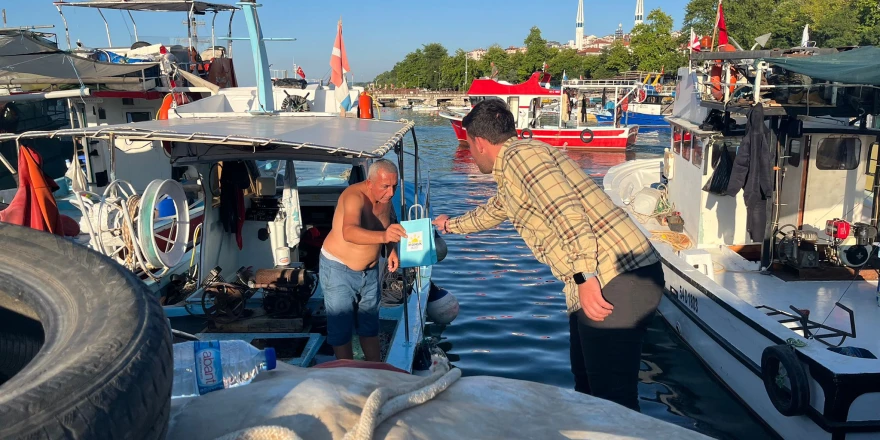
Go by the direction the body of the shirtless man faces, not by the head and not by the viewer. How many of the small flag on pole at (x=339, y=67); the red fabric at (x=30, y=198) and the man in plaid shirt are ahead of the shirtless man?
1

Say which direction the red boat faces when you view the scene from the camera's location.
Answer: facing to the left of the viewer

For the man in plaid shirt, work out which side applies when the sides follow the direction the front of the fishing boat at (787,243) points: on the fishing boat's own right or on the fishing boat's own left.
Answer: on the fishing boat's own left

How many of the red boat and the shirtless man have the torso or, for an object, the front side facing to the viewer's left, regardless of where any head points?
1

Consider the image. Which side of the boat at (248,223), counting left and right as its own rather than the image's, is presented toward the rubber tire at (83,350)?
back

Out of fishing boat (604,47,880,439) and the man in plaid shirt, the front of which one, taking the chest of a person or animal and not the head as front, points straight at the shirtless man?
the man in plaid shirt

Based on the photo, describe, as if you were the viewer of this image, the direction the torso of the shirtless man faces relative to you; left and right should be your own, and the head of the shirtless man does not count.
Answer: facing the viewer and to the right of the viewer

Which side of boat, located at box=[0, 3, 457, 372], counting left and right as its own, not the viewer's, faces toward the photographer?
back

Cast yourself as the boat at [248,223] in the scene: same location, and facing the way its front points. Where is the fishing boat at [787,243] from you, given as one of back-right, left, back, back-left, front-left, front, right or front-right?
right

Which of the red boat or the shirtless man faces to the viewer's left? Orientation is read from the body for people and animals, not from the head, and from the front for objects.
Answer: the red boat

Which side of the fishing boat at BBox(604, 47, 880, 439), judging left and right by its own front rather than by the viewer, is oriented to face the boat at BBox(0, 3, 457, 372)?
left

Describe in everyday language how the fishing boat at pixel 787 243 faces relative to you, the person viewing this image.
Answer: facing away from the viewer and to the left of the viewer

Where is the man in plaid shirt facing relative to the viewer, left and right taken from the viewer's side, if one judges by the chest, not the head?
facing away from the viewer and to the left of the viewer

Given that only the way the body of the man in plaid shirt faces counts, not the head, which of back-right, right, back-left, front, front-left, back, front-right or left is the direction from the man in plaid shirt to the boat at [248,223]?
front

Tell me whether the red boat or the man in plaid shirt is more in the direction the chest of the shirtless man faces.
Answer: the man in plaid shirt

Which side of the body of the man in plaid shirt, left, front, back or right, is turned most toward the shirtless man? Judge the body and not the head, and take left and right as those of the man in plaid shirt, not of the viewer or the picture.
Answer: front

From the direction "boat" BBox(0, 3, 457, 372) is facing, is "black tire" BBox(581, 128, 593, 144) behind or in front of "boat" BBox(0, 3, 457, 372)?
in front

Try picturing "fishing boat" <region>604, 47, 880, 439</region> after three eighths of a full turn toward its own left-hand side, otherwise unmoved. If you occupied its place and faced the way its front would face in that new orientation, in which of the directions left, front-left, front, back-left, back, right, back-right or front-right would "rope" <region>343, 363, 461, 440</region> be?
front

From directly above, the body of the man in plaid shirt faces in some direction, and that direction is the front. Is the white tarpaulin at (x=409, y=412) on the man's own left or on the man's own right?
on the man's own left

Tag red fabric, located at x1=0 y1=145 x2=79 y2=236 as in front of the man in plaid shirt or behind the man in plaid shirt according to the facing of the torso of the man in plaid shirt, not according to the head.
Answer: in front

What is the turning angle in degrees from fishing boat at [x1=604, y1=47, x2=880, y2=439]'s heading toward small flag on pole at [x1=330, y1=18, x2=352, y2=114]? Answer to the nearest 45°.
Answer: approximately 45° to its left

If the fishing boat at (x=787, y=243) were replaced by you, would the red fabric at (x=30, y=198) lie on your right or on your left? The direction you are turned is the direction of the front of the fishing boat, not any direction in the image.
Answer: on your left

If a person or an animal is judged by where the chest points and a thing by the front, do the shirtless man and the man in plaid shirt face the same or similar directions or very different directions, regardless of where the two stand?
very different directions
